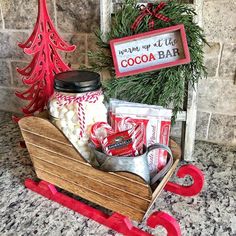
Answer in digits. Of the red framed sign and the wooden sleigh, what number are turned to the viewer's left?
0

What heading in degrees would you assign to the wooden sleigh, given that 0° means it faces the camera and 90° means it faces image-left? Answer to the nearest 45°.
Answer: approximately 315°
